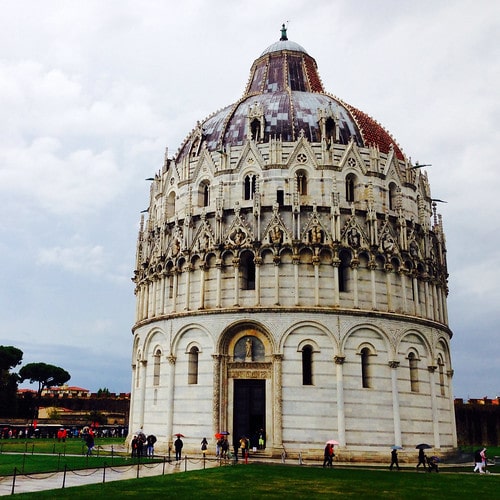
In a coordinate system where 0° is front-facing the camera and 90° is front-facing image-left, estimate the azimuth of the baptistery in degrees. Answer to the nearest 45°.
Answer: approximately 0°
